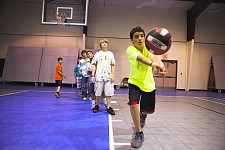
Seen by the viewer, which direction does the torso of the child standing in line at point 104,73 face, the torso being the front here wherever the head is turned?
toward the camera

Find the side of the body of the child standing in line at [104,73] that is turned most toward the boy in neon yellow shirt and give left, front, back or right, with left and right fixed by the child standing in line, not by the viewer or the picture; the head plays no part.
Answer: front

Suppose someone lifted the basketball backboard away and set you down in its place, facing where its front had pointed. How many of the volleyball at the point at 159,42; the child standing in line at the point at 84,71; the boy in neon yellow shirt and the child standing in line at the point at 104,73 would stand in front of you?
4

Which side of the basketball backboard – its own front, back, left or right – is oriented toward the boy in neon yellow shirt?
front

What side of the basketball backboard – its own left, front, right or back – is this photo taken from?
front

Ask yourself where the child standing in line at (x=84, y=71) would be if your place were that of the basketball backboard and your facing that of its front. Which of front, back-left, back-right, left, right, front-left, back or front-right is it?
front

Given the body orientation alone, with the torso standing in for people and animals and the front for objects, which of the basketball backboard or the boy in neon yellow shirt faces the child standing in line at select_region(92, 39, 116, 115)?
the basketball backboard

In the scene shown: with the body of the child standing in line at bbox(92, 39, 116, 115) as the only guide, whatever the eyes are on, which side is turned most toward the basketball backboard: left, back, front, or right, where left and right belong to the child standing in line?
back

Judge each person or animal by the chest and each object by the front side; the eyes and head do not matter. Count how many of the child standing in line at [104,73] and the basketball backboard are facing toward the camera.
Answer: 2

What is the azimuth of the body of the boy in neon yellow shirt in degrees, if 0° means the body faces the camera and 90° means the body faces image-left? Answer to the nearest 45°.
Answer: approximately 315°
